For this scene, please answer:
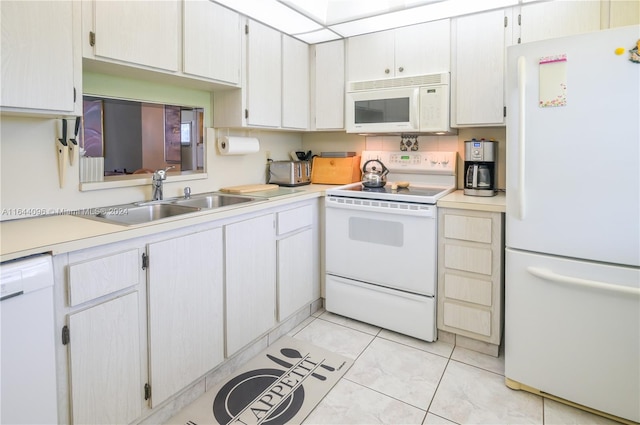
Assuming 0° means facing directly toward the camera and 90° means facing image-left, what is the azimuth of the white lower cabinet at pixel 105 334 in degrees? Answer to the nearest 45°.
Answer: approximately 315°

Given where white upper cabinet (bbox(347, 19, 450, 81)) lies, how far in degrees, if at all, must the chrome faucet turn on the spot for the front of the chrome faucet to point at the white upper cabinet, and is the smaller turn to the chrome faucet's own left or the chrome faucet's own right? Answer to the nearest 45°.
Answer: approximately 45° to the chrome faucet's own left

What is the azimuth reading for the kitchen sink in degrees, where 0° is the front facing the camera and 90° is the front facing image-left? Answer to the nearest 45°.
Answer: approximately 315°

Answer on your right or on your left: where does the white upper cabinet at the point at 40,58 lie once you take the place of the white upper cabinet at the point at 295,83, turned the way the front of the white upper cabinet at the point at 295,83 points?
on your right

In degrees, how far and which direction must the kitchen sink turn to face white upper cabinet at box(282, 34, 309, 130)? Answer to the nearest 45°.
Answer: approximately 90° to its left

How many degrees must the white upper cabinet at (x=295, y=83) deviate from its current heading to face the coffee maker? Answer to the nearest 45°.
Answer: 0° — it already faces it

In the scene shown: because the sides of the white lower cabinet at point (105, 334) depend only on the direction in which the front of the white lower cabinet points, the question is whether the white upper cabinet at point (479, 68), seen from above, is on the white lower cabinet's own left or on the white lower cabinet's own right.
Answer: on the white lower cabinet's own left

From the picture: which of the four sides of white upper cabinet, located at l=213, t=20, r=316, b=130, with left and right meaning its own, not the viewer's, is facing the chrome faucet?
right

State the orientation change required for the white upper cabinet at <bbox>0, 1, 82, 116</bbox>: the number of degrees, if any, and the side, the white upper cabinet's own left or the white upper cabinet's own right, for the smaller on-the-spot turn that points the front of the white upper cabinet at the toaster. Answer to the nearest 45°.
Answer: approximately 135° to the white upper cabinet's own left

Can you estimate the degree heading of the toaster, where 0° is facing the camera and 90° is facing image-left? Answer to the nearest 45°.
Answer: approximately 315°
